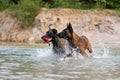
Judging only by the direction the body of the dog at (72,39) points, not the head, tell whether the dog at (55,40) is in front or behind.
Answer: in front

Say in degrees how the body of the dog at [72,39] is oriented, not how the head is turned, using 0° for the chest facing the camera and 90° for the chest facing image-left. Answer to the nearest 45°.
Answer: approximately 90°
